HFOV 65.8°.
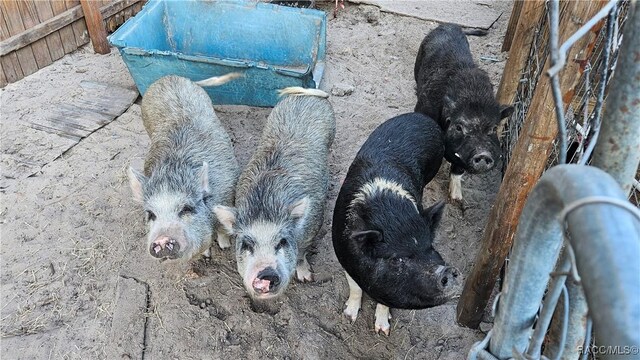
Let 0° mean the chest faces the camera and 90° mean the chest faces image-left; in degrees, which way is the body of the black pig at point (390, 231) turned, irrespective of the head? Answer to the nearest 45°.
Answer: approximately 0°

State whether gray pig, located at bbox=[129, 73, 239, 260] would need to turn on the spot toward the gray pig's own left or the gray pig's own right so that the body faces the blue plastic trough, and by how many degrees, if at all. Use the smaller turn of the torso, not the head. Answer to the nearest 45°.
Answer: approximately 180°

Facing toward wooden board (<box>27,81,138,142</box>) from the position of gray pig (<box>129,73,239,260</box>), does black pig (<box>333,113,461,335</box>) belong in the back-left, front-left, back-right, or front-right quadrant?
back-right

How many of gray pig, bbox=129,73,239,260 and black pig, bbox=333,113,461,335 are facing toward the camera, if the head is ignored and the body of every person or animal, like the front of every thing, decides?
2

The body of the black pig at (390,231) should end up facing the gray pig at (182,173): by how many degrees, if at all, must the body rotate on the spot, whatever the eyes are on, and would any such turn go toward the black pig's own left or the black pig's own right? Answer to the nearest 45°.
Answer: approximately 90° to the black pig's own right

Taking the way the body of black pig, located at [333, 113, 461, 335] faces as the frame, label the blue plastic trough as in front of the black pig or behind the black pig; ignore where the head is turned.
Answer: behind

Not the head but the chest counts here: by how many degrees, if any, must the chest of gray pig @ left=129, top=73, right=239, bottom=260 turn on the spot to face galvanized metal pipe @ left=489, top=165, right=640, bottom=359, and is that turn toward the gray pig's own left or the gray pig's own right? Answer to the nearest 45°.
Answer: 0° — it already faces it

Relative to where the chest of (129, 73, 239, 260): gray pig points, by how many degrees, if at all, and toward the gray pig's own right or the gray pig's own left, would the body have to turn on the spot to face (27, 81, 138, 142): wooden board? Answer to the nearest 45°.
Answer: approximately 135° to the gray pig's own right

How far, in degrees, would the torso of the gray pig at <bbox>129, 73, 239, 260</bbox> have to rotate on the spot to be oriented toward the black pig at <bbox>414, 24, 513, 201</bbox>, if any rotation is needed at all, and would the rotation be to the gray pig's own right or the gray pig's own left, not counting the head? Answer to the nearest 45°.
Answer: approximately 90° to the gray pig's own left

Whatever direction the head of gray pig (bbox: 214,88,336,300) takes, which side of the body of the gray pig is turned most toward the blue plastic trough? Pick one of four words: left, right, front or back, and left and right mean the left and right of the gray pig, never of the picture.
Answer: back
